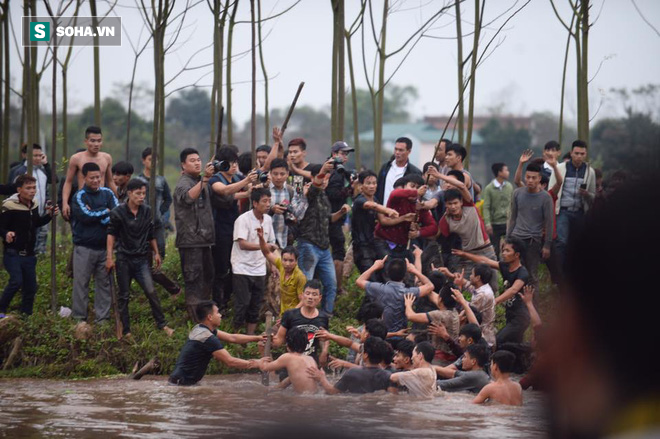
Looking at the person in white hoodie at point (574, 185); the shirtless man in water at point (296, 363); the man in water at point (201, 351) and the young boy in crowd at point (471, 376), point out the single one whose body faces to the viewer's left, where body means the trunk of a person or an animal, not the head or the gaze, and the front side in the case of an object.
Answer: the young boy in crowd

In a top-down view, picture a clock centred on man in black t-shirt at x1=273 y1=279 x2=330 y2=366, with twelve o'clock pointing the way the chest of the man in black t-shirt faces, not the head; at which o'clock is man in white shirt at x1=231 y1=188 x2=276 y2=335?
The man in white shirt is roughly at 5 o'clock from the man in black t-shirt.

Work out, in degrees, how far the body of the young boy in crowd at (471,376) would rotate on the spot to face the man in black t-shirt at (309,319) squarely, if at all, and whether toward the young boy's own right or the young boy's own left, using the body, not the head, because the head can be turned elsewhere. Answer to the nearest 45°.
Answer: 0° — they already face them

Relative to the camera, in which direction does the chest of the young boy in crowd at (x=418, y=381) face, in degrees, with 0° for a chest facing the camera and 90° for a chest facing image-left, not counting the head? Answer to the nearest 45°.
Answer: approximately 135°

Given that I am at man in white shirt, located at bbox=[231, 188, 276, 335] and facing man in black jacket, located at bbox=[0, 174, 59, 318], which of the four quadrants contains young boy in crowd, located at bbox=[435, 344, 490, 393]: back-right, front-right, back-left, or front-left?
back-left

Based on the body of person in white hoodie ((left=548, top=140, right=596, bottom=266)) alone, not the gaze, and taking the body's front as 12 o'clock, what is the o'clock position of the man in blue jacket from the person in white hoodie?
The man in blue jacket is roughly at 2 o'clock from the person in white hoodie.

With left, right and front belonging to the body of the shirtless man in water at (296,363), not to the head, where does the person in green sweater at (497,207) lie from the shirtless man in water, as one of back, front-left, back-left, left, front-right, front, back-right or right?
front-right

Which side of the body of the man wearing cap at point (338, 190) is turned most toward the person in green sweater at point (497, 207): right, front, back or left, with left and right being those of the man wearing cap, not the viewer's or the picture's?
left

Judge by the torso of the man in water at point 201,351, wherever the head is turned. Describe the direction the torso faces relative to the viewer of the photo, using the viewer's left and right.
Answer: facing to the right of the viewer

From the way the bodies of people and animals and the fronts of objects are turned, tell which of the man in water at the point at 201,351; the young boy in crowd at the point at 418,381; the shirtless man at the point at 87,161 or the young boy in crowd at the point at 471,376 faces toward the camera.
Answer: the shirtless man

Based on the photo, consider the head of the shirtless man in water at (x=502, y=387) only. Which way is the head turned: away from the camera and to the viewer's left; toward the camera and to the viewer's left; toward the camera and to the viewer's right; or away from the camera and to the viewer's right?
away from the camera and to the viewer's left
